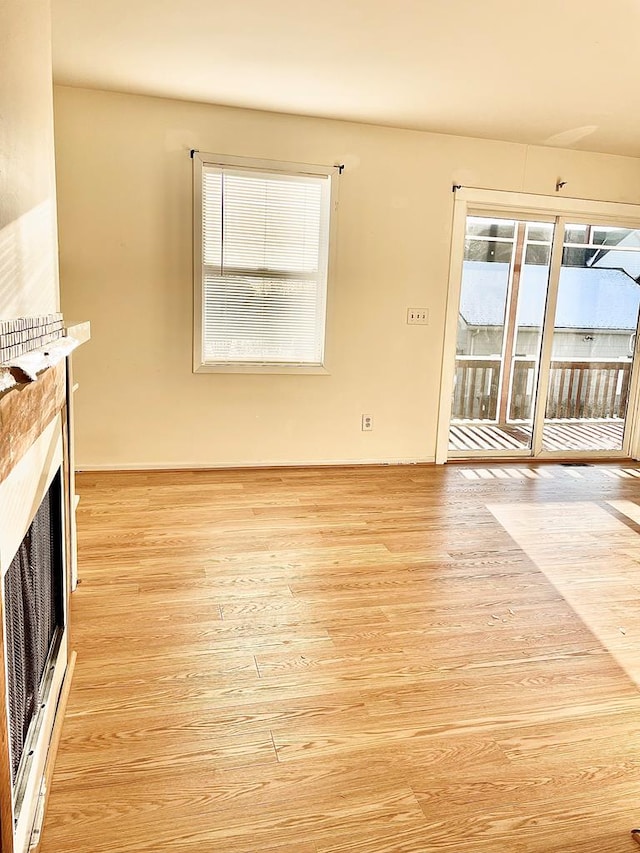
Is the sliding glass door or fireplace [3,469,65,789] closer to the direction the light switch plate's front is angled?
the fireplace

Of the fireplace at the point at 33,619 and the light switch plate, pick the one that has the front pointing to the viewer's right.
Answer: the fireplace

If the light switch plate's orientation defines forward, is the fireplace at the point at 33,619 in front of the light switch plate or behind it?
in front

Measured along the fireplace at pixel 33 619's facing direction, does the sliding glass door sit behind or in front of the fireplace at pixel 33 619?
in front

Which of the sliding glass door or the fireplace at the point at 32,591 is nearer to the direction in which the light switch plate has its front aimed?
the fireplace

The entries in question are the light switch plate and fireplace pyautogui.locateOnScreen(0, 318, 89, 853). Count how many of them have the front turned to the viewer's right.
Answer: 1

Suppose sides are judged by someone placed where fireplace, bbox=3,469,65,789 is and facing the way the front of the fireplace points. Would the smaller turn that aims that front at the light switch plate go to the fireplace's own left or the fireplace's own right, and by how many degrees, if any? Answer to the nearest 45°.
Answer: approximately 45° to the fireplace's own left

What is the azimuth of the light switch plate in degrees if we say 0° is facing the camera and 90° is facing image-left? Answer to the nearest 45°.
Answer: approximately 0°

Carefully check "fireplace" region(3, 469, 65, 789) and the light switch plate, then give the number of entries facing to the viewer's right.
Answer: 1

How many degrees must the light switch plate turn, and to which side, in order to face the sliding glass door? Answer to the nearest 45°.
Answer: approximately 135° to its left

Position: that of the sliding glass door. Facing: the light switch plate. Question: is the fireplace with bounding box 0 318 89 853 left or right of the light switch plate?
left

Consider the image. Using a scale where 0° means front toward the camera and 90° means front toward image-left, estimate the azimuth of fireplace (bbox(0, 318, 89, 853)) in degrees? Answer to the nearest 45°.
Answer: approximately 270°
